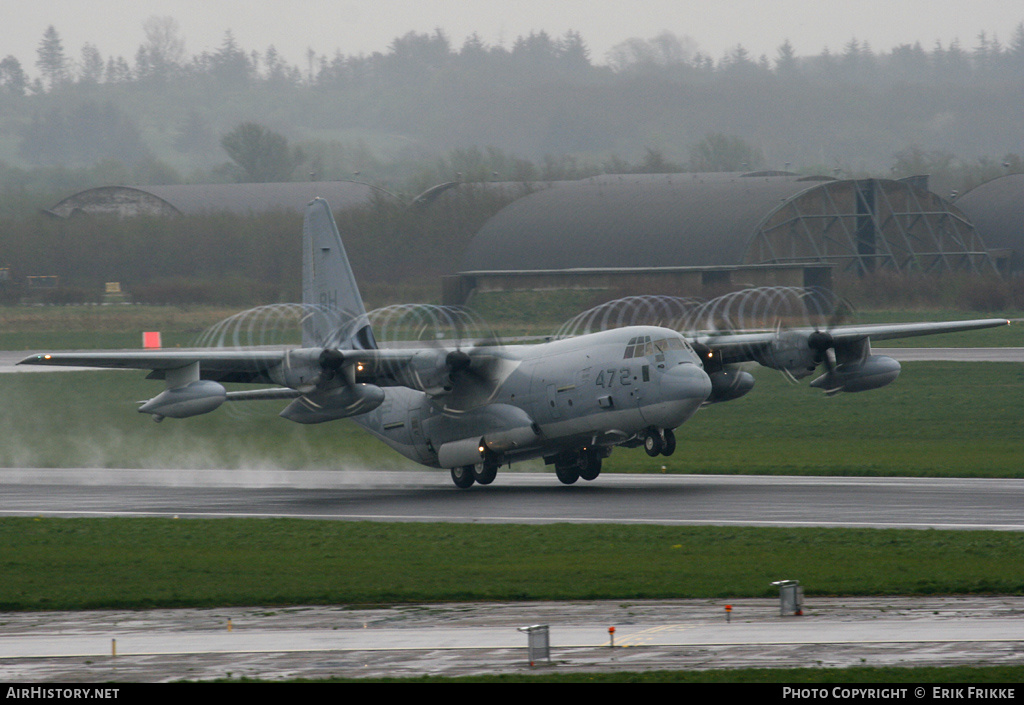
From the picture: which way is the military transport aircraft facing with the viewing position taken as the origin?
facing the viewer and to the right of the viewer
